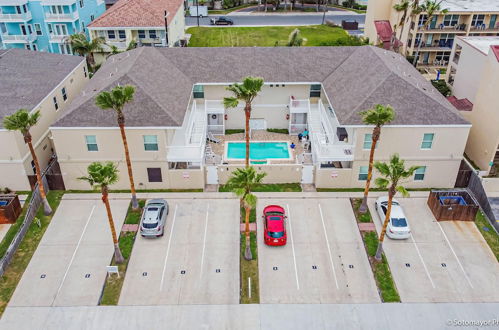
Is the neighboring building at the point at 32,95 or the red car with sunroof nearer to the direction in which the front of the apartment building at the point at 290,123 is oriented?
the red car with sunroof

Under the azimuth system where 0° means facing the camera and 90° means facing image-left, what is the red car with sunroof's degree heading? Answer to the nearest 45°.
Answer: approximately 180°

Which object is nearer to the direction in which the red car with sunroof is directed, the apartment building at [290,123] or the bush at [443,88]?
the apartment building

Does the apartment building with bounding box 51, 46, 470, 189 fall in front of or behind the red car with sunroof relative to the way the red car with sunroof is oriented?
in front

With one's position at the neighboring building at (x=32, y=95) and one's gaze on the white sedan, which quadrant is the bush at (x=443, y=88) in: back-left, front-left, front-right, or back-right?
front-left

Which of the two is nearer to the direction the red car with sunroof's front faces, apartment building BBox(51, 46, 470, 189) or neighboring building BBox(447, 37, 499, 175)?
the apartment building

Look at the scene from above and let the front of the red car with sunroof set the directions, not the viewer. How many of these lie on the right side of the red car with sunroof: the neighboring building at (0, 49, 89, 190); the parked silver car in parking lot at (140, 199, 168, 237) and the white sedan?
1

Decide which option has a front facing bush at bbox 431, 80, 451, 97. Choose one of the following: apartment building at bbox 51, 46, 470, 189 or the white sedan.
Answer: the white sedan

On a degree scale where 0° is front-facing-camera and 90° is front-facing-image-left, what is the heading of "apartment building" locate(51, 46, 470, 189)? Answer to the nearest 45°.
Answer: approximately 0°

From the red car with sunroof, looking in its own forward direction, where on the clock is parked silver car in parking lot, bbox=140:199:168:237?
The parked silver car in parking lot is roughly at 9 o'clock from the red car with sunroof.

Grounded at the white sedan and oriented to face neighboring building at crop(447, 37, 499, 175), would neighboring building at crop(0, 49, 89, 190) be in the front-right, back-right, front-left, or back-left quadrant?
back-left

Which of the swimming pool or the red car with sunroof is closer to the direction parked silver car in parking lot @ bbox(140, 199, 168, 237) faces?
the swimming pool

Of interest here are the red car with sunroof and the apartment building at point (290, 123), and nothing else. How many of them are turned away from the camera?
1

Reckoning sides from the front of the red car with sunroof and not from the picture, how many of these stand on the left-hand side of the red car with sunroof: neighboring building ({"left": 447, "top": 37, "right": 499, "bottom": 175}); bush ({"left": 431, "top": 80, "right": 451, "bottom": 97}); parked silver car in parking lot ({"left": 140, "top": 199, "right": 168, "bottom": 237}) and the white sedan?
1

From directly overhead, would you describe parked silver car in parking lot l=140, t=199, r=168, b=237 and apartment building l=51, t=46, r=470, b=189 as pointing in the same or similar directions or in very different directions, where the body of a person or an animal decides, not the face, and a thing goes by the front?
very different directions

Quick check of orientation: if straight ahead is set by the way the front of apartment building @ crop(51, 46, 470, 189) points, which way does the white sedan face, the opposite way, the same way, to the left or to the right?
the opposite way

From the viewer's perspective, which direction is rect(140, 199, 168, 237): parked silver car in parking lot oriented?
away from the camera

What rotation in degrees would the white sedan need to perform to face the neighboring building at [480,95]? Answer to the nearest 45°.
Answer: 0° — it already faces it

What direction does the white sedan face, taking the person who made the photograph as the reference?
facing away from the viewer

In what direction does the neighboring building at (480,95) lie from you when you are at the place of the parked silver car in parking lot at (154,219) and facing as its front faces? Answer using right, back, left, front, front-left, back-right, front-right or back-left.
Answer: right

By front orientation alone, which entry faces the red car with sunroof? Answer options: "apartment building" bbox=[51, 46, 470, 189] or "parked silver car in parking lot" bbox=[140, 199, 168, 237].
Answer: the apartment building
